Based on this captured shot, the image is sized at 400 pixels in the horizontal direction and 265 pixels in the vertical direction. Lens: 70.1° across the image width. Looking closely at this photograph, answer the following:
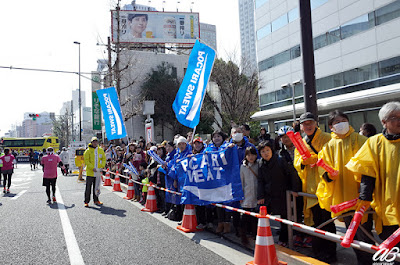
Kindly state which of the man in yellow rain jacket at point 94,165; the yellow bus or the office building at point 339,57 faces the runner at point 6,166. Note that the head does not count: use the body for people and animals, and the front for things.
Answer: the office building

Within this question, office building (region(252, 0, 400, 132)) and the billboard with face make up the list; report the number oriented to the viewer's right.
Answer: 0

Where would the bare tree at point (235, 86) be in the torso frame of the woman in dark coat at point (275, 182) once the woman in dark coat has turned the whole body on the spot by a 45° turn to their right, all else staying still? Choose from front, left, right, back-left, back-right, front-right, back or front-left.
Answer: right

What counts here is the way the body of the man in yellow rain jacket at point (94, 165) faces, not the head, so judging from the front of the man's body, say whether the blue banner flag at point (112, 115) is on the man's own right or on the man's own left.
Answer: on the man's own left

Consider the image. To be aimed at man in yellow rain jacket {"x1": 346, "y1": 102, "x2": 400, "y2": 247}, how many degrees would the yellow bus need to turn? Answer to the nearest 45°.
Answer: approximately 90° to its right

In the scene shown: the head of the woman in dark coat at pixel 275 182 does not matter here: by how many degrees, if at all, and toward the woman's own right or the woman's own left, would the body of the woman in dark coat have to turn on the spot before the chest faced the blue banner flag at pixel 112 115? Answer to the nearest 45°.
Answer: approximately 90° to the woman's own right

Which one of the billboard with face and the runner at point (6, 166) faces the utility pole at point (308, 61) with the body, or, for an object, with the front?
the billboard with face

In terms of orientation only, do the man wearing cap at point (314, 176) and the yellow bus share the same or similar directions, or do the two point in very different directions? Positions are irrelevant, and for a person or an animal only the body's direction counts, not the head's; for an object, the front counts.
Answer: very different directions

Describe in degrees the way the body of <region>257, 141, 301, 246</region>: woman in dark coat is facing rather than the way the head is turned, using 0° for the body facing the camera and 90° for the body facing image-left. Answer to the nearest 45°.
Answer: approximately 45°

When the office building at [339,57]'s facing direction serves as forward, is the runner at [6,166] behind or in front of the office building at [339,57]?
in front

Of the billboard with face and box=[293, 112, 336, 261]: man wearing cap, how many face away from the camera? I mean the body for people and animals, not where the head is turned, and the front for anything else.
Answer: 0
